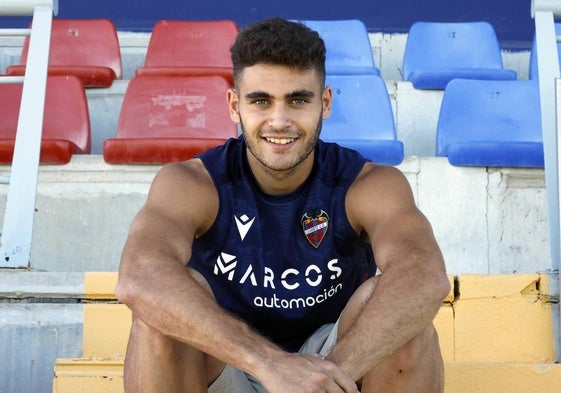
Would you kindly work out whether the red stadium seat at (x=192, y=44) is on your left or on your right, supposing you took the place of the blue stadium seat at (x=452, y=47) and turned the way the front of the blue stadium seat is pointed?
on your right

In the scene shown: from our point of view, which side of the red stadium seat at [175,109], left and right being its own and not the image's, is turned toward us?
front

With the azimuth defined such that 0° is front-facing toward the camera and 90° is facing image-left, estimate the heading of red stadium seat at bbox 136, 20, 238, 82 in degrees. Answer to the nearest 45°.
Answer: approximately 0°

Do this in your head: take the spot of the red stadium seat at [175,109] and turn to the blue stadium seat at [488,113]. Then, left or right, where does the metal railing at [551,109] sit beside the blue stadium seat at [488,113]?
right

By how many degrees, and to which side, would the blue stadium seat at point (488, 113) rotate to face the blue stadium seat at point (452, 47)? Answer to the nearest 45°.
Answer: approximately 180°

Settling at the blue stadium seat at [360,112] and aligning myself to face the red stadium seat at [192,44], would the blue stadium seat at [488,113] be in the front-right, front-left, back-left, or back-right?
back-right

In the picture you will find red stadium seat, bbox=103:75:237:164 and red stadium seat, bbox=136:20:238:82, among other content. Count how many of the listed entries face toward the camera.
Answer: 2

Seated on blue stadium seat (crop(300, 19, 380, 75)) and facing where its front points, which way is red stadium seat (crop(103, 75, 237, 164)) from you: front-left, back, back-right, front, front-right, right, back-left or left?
front-right

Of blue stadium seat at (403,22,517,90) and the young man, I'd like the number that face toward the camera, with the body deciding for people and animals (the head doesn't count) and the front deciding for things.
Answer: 2

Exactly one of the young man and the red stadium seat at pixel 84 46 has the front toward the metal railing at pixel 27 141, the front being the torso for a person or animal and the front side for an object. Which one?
the red stadium seat

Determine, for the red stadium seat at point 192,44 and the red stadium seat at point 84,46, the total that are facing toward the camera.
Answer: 2
